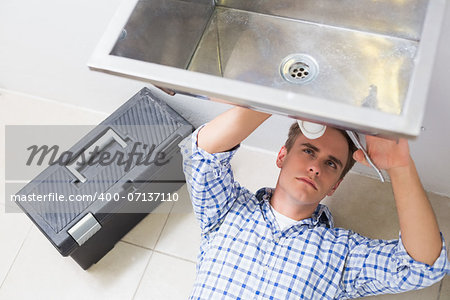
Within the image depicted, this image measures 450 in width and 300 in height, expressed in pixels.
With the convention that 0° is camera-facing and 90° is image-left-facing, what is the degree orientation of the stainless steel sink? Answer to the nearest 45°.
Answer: approximately 0°
